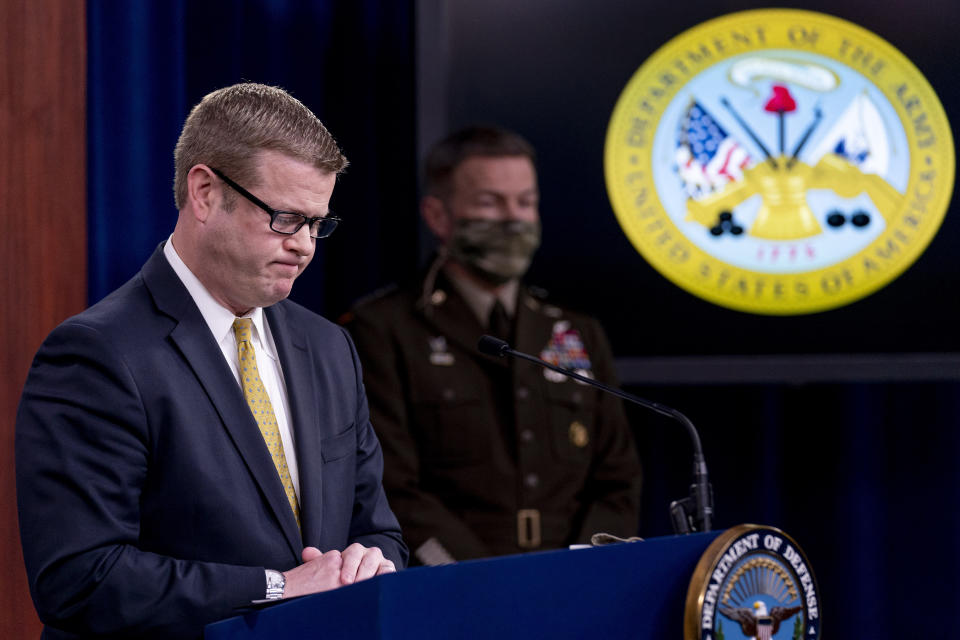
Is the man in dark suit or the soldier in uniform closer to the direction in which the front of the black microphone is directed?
the man in dark suit

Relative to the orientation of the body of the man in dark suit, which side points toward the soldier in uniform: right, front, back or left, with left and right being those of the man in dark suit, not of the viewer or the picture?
left

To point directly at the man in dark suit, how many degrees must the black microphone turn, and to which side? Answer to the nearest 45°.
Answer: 0° — it already faces them

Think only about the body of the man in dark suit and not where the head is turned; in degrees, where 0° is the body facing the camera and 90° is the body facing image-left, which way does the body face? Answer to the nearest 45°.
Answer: approximately 315°

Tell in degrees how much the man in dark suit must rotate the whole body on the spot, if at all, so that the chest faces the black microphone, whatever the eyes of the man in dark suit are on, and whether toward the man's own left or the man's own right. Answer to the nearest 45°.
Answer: approximately 45° to the man's own left

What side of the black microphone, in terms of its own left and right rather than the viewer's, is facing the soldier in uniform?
right

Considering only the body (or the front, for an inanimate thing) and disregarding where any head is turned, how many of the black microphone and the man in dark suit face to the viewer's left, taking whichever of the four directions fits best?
1

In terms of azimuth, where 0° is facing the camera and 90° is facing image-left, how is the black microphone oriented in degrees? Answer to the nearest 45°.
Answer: approximately 90°

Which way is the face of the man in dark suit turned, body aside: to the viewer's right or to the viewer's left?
to the viewer's right
